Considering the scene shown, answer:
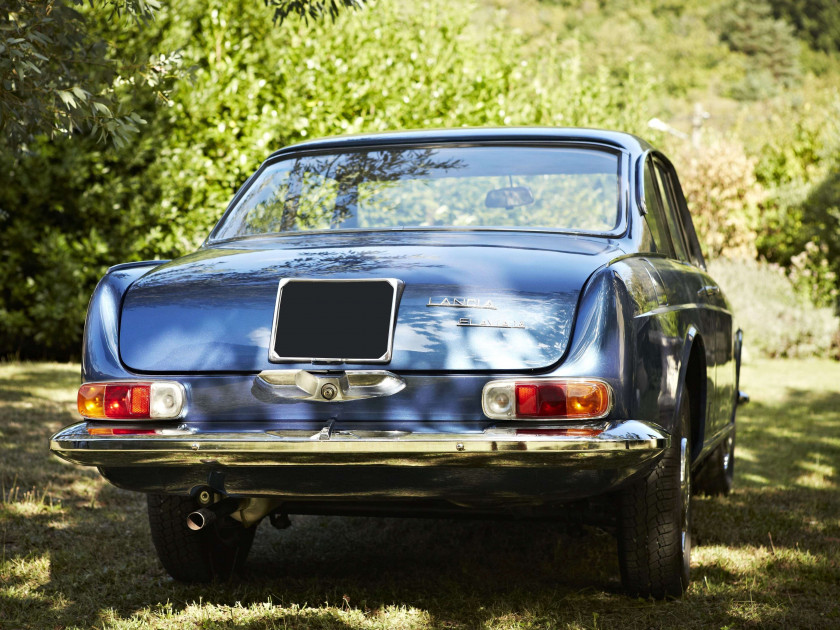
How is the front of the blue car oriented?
away from the camera

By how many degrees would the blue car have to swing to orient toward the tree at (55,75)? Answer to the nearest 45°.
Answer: approximately 45° to its left

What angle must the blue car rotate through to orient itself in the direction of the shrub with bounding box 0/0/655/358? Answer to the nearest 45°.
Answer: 0° — it already faces it
